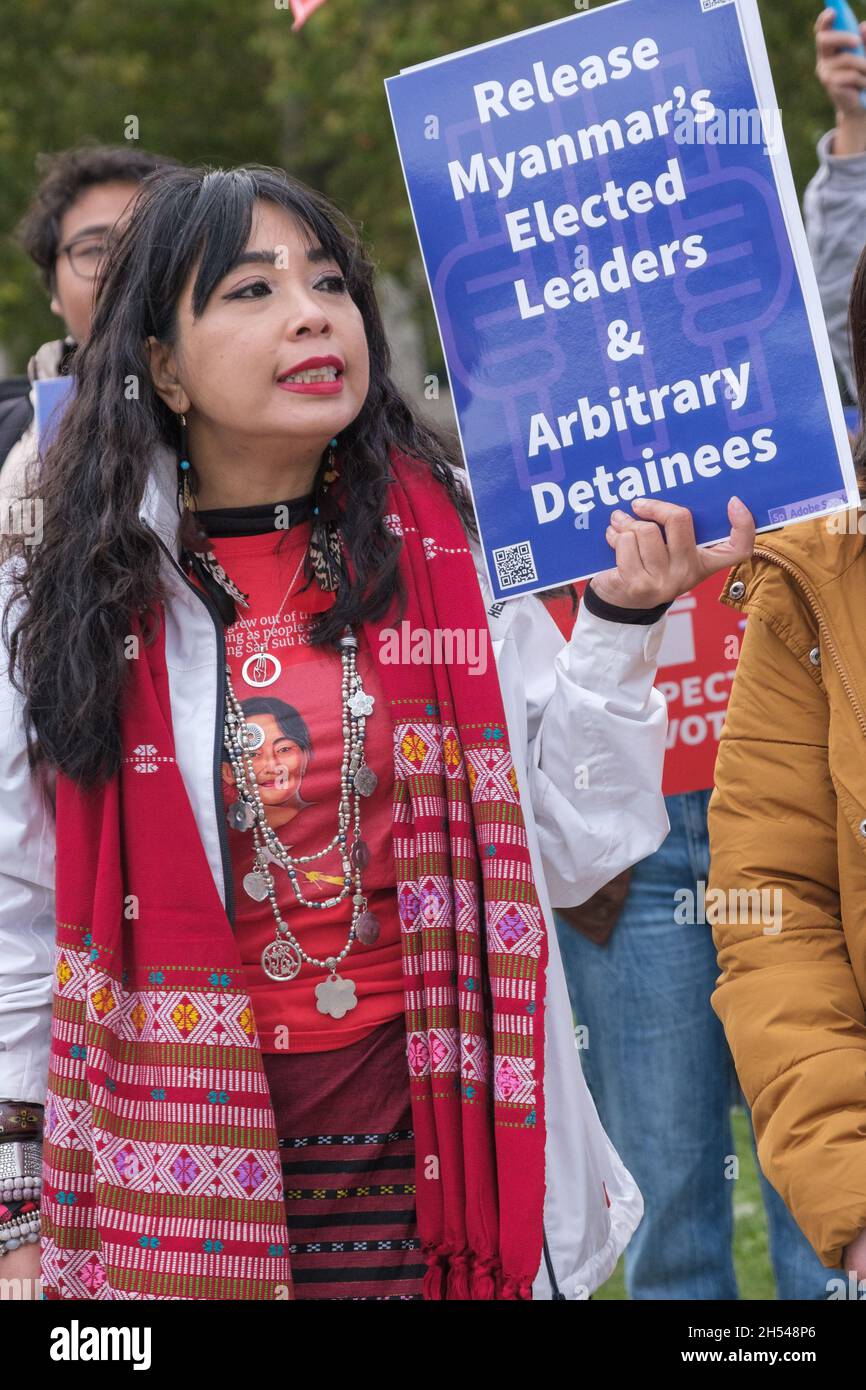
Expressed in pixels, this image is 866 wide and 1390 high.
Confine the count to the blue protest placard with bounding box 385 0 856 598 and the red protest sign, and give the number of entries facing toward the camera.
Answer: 2

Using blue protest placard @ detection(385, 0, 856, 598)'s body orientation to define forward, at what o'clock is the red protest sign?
The red protest sign is roughly at 6 o'clock from the blue protest placard.

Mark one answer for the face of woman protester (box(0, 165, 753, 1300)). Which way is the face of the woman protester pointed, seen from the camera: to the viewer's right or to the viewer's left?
to the viewer's right

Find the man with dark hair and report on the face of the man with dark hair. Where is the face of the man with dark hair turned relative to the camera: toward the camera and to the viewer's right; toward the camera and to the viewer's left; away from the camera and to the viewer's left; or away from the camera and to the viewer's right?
toward the camera and to the viewer's right

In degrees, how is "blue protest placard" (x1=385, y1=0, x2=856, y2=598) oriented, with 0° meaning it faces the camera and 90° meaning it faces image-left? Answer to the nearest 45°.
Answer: approximately 0°

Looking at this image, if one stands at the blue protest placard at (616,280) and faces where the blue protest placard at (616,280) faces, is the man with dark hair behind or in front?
behind
